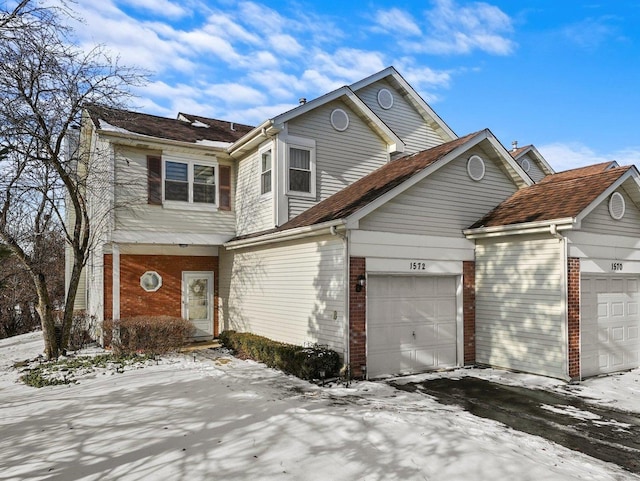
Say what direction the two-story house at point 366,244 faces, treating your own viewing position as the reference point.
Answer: facing the viewer and to the right of the viewer
